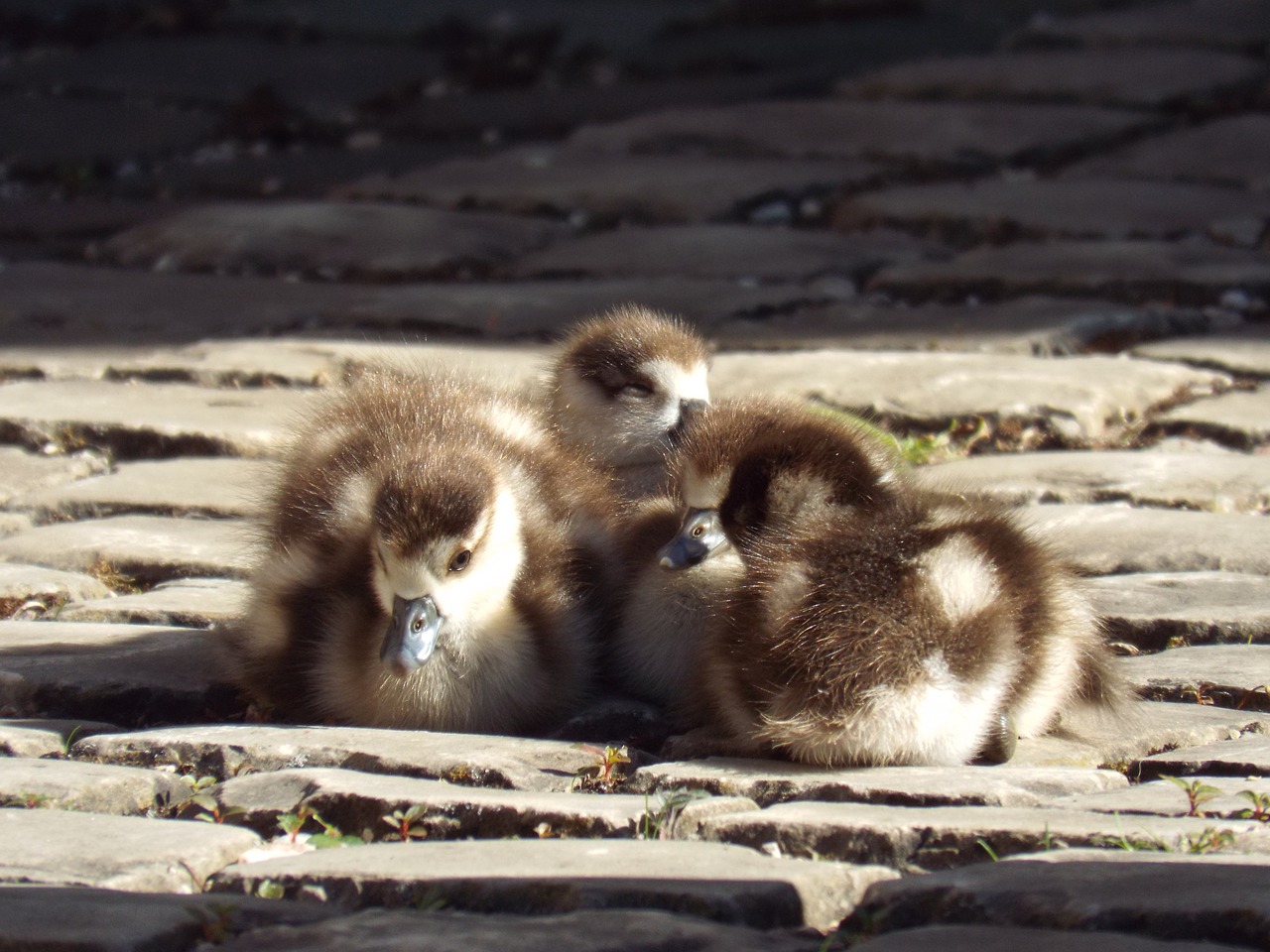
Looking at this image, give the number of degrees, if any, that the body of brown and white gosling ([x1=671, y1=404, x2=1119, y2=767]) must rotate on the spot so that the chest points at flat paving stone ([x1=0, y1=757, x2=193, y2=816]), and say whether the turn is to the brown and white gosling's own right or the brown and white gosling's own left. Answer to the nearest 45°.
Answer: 0° — it already faces it

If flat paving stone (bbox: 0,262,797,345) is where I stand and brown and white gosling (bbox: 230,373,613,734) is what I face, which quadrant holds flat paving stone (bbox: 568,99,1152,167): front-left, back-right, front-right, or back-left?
back-left

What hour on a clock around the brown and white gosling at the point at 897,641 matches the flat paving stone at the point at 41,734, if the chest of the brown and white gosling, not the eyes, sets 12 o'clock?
The flat paving stone is roughly at 12 o'clock from the brown and white gosling.

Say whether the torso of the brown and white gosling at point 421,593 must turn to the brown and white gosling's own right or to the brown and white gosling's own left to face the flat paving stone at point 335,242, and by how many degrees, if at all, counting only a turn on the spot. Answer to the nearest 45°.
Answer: approximately 180°

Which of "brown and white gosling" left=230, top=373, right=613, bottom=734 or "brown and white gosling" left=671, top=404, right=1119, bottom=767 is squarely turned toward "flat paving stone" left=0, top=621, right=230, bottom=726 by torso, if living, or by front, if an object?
"brown and white gosling" left=671, top=404, right=1119, bottom=767

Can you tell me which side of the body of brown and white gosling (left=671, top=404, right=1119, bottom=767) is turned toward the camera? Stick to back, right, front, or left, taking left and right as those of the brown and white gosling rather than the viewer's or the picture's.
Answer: left

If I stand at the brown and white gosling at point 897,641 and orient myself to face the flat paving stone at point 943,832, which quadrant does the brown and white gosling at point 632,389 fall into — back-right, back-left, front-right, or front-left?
back-right

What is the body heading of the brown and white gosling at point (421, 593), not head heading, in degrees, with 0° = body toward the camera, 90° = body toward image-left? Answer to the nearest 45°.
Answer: approximately 0°

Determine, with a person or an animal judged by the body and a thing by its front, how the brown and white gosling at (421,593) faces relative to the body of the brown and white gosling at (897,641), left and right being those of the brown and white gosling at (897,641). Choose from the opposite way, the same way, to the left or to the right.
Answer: to the left

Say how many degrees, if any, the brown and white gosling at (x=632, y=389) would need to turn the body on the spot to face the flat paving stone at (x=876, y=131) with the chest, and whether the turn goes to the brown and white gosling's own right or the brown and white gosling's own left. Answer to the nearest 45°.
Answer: approximately 135° to the brown and white gosling's own left
